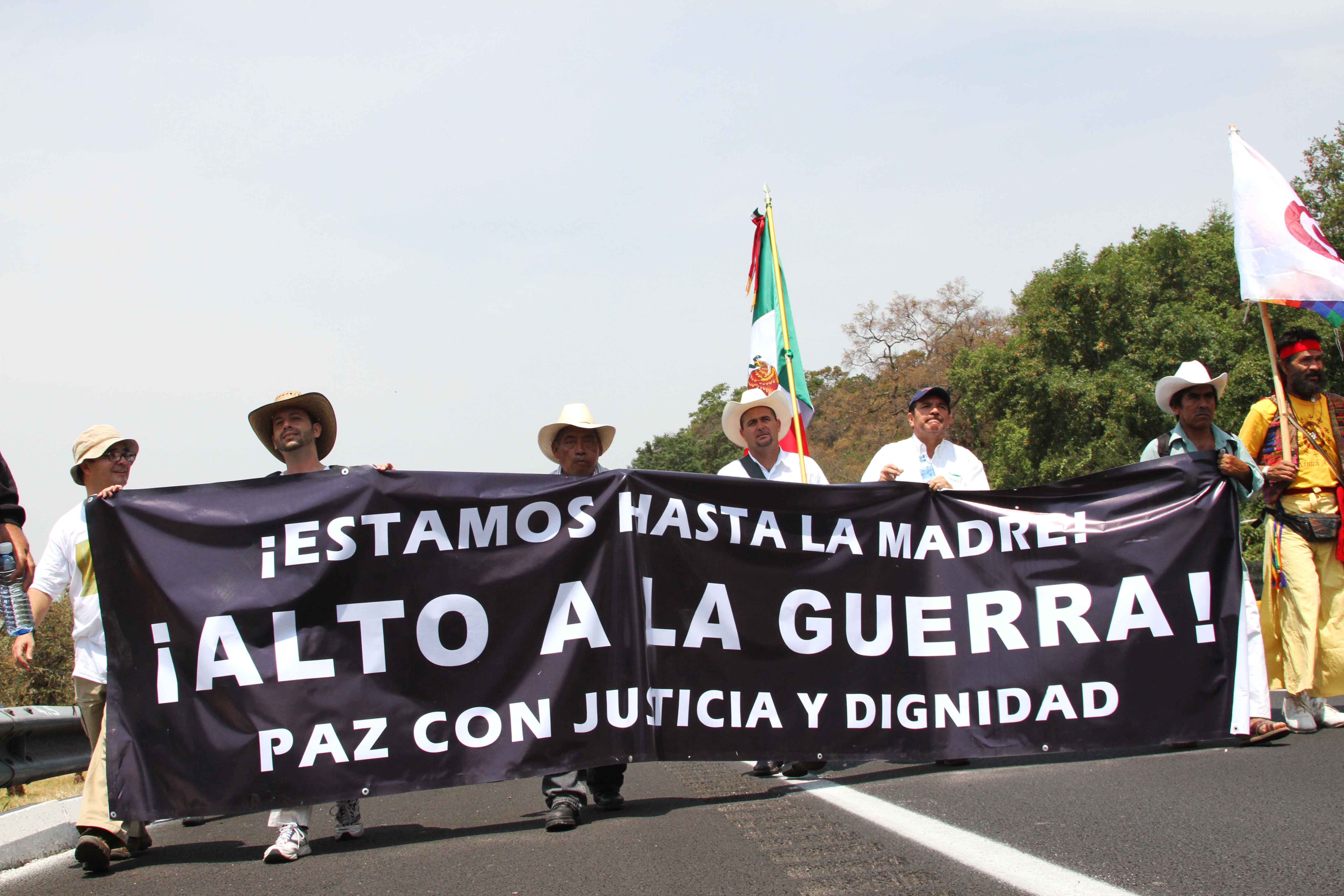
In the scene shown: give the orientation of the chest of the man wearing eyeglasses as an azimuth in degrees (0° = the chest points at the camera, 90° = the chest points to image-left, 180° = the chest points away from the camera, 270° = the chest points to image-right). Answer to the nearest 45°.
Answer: approximately 315°

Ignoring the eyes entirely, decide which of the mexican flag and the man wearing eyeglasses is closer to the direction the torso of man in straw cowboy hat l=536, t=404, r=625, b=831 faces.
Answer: the man wearing eyeglasses

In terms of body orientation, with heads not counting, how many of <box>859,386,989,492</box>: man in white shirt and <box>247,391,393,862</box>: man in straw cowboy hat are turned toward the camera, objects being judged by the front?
2

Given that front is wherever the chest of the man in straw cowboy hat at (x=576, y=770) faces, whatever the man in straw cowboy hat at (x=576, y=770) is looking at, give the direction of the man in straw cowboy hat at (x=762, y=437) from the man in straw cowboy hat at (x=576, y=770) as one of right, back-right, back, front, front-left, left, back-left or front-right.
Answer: back-left

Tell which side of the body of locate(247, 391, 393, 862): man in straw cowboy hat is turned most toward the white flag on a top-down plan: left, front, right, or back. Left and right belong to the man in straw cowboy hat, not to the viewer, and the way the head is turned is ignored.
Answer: left

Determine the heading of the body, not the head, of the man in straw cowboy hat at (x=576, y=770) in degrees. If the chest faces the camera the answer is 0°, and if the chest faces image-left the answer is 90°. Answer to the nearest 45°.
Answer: approximately 0°

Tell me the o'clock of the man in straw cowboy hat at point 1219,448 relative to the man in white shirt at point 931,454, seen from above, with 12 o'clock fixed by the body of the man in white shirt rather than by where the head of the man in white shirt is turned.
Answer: The man in straw cowboy hat is roughly at 9 o'clock from the man in white shirt.
